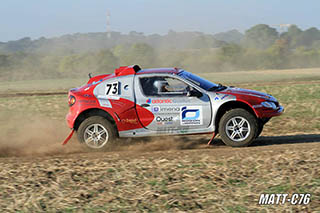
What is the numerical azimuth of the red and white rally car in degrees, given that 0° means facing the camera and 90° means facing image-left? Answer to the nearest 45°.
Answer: approximately 270°
